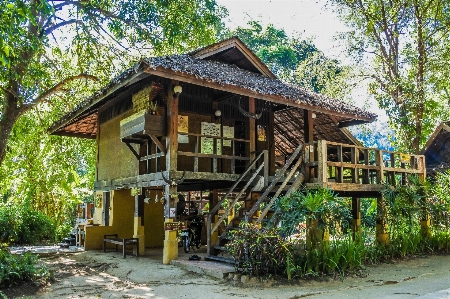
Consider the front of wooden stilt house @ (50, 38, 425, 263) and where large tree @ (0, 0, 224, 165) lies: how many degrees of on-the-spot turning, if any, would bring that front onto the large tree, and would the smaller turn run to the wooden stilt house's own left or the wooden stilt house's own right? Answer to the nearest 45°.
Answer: approximately 135° to the wooden stilt house's own right

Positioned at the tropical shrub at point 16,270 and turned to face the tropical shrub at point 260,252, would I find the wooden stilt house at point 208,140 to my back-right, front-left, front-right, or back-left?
front-left

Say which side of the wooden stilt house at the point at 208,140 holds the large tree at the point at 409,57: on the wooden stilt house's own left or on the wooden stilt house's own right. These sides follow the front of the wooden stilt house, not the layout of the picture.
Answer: on the wooden stilt house's own left

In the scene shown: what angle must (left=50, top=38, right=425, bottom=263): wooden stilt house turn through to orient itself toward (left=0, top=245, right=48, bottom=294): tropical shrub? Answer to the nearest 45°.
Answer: approximately 90° to its right

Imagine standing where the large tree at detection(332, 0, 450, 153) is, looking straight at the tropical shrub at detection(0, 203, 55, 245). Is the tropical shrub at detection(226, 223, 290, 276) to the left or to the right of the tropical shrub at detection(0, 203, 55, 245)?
left

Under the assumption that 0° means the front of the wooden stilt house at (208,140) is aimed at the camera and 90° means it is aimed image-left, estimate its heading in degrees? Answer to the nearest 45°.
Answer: approximately 315°
